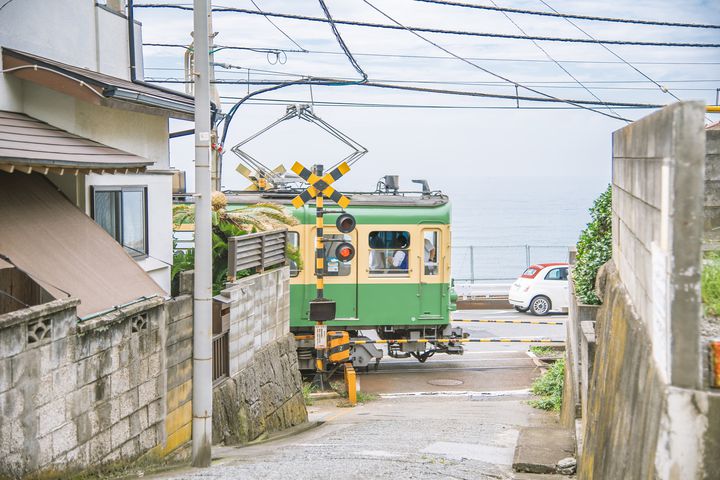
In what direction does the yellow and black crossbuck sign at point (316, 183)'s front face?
toward the camera

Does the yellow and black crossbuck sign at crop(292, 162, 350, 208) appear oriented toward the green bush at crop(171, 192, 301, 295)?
no

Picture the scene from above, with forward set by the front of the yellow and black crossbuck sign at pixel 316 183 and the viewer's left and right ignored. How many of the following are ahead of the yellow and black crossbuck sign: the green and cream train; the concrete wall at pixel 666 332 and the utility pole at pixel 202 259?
2
